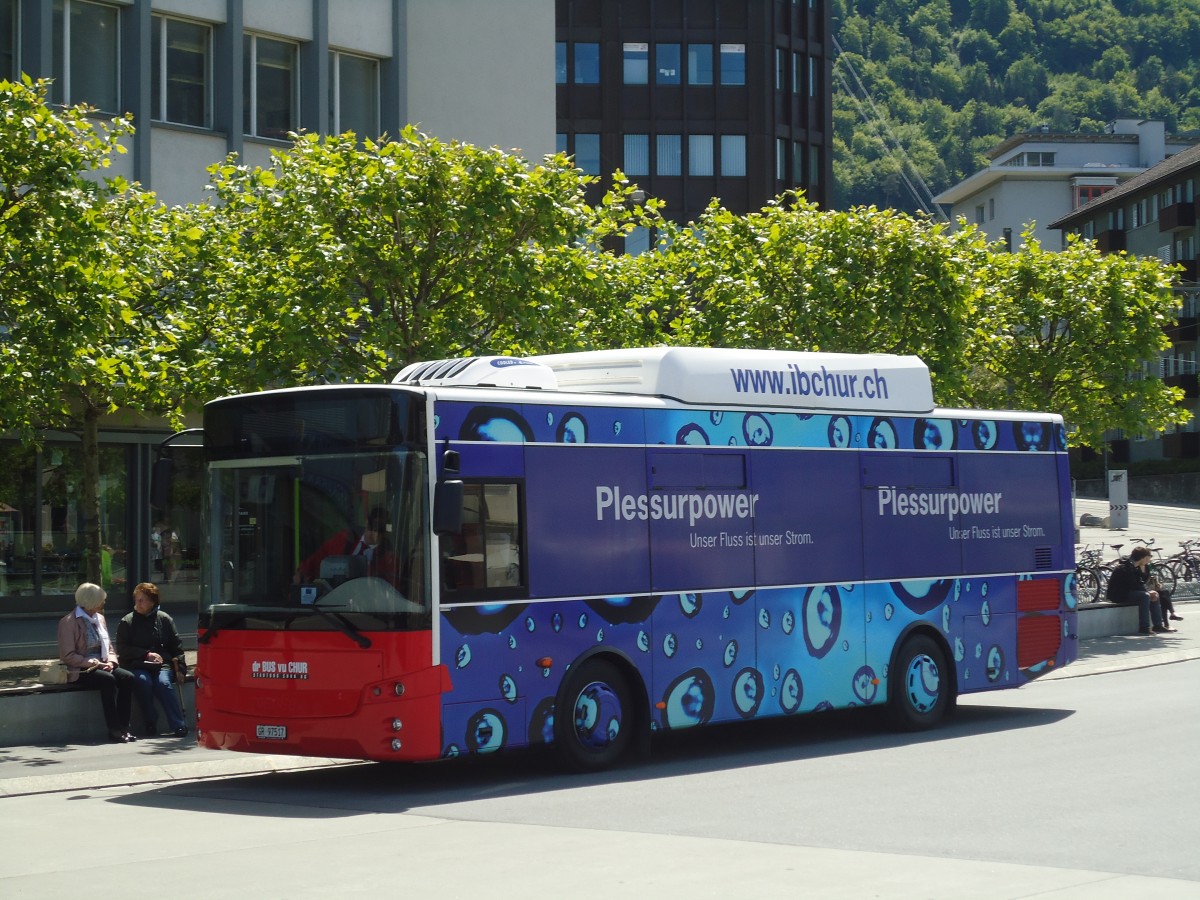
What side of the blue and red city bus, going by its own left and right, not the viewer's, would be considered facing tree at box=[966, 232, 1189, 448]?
back

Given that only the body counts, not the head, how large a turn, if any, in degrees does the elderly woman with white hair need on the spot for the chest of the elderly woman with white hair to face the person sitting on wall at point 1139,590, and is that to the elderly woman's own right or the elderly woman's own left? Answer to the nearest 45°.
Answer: approximately 90° to the elderly woman's own left

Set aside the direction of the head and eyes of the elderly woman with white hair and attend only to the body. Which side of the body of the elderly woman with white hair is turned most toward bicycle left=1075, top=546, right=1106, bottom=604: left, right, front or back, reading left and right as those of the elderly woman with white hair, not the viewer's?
left

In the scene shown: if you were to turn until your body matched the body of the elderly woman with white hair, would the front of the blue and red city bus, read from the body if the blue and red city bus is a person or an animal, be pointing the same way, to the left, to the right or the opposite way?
to the right

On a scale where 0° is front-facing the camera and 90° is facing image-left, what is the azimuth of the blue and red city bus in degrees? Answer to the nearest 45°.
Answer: approximately 45°

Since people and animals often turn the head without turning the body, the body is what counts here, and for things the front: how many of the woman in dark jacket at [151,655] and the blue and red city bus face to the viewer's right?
0

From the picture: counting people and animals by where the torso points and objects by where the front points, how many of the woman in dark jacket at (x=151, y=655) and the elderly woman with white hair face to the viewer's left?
0

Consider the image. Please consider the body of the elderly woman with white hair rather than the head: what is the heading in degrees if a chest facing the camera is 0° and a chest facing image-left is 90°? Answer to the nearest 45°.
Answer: approximately 315°

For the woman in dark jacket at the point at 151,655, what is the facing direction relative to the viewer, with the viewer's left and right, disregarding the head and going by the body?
facing the viewer

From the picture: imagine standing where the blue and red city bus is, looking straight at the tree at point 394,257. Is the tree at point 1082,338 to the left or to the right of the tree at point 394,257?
right

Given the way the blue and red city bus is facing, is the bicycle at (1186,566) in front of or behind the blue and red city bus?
behind

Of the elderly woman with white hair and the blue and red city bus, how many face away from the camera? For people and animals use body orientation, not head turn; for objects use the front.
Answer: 0
